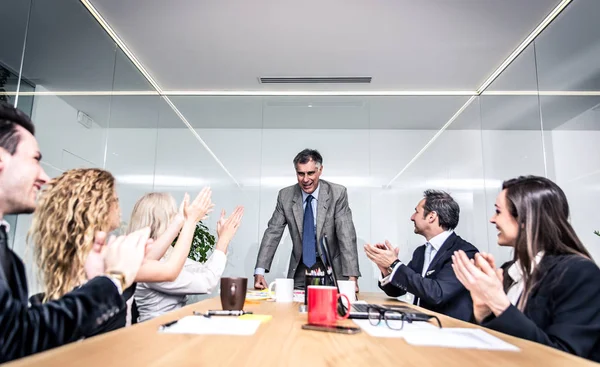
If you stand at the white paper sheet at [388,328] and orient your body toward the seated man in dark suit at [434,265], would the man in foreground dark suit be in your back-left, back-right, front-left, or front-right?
back-left

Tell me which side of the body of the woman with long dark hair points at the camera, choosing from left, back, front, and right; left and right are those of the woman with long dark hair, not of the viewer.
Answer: left

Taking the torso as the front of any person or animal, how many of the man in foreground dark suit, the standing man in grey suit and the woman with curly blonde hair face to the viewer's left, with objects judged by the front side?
0

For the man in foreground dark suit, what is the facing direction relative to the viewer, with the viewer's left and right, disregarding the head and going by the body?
facing to the right of the viewer

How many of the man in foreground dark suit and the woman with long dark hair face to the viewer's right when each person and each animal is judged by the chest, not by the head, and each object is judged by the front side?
1

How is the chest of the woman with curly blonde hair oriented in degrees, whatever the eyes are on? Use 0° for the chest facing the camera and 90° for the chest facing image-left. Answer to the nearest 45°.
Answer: approximately 225°

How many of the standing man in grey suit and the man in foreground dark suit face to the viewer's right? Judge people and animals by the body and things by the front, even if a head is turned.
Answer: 1

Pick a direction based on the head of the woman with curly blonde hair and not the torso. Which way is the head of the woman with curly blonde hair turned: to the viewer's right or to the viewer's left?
to the viewer's right

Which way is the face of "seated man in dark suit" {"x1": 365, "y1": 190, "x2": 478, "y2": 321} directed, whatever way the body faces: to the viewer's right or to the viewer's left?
to the viewer's left

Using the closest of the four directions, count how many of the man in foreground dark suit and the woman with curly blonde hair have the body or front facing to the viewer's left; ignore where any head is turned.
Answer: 0

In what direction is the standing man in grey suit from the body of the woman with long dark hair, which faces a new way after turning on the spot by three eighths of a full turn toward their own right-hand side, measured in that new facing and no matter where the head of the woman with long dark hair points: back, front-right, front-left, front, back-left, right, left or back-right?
left

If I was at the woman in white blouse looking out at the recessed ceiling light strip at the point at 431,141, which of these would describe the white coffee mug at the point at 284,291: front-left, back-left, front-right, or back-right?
front-right

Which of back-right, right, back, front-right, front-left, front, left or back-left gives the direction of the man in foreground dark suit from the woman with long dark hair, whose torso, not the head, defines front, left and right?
front-left

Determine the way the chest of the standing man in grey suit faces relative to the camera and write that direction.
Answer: toward the camera
